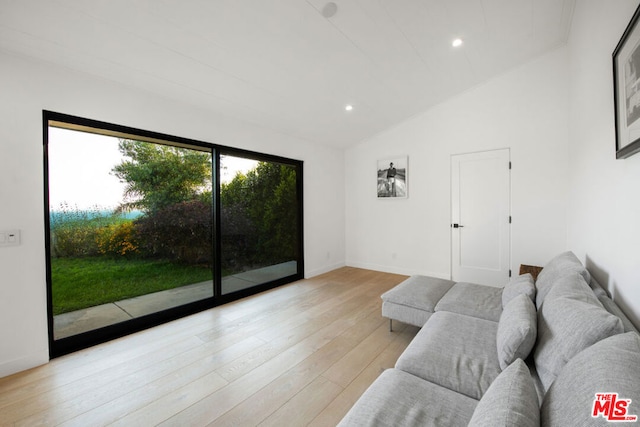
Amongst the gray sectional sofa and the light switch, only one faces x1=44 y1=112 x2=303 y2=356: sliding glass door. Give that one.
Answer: the gray sectional sofa

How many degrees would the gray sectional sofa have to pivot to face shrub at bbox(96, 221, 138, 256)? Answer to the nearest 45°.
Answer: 0° — it already faces it

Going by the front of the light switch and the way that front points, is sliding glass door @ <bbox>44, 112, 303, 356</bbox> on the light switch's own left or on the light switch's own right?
on the light switch's own left

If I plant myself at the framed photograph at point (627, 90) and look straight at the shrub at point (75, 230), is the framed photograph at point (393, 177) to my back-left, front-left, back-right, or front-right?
front-right

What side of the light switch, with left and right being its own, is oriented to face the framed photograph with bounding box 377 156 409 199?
left

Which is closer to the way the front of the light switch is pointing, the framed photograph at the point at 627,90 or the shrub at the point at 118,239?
the framed photograph

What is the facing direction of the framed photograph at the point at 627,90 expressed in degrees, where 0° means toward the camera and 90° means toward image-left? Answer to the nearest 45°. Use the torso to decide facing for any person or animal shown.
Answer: approximately 90°

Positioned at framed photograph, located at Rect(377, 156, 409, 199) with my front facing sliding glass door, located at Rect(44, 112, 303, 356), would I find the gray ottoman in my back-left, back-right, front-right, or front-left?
front-left

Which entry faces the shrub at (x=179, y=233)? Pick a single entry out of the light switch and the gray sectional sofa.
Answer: the gray sectional sofa

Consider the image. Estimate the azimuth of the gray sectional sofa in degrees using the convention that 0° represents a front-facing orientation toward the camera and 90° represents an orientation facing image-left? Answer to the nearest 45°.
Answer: approximately 90°

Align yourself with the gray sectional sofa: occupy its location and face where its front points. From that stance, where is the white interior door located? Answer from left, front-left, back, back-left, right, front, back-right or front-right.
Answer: right

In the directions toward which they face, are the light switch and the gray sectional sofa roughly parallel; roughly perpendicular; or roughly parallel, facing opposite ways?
roughly parallel, facing opposite ways
